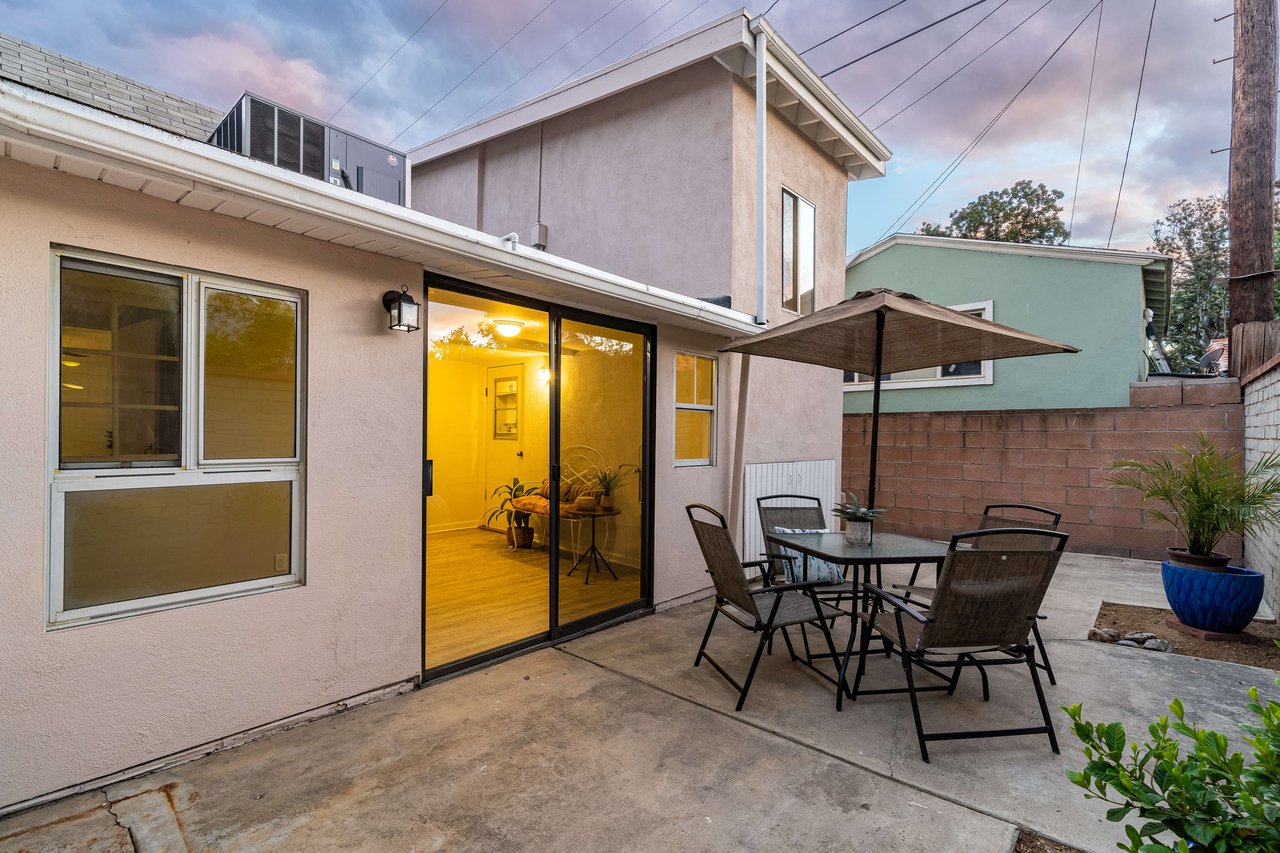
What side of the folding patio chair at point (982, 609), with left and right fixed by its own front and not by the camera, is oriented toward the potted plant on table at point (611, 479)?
front

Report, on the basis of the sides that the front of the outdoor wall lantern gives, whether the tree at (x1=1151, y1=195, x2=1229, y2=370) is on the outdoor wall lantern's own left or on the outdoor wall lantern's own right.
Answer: on the outdoor wall lantern's own left

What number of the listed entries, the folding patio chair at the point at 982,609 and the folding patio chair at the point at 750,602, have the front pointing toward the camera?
0

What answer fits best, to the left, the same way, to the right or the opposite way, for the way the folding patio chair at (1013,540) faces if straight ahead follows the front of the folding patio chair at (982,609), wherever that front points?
to the left

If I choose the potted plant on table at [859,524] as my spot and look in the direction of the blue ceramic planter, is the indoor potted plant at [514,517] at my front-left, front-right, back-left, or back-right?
back-left

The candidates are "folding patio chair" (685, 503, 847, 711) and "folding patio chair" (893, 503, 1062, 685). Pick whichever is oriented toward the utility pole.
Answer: "folding patio chair" (685, 503, 847, 711)

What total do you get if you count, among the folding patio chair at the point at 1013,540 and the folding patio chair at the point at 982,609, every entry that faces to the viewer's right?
0

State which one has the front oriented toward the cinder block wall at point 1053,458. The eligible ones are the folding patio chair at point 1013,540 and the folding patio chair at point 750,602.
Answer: the folding patio chair at point 750,602

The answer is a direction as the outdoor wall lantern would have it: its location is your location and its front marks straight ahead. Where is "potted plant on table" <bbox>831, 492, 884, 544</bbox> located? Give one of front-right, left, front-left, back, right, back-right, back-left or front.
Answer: front-left

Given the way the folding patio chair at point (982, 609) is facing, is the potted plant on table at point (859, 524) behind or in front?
in front

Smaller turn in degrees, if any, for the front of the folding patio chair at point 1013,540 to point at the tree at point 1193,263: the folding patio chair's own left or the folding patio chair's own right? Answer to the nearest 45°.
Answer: approximately 135° to the folding patio chair's own right

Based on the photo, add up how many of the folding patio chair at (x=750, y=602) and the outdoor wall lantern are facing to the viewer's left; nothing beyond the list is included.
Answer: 0

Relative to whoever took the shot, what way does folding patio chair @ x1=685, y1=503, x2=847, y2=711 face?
facing away from the viewer and to the right of the viewer

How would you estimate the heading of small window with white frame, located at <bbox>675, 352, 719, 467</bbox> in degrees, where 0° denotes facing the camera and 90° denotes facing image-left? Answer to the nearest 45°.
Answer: approximately 315°

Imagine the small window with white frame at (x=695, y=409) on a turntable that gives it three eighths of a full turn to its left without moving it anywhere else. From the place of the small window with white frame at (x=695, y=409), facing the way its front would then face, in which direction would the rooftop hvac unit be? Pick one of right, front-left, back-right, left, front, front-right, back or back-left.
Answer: back-left

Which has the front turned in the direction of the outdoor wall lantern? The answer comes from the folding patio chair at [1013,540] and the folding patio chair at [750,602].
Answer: the folding patio chair at [1013,540]
